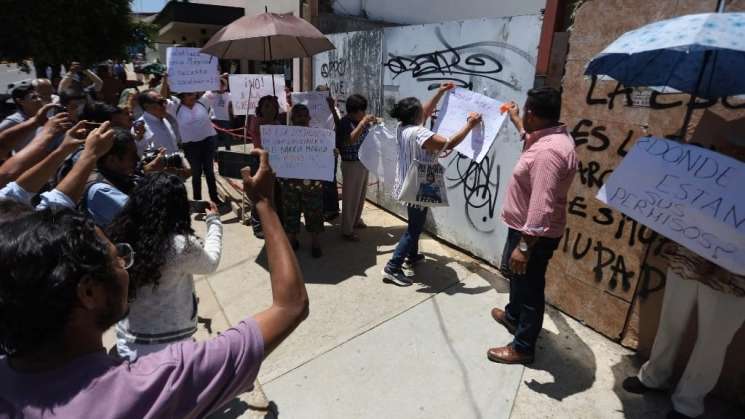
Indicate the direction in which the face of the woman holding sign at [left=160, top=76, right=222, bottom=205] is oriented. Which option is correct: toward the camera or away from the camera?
toward the camera

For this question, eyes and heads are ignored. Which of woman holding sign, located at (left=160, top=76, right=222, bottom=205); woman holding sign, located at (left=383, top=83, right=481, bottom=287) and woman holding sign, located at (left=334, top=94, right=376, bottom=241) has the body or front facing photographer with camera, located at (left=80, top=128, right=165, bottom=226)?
woman holding sign, located at (left=160, top=76, right=222, bottom=205)

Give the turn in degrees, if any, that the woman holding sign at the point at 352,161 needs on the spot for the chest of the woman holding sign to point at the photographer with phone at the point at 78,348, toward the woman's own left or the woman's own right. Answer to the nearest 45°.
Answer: approximately 90° to the woman's own right

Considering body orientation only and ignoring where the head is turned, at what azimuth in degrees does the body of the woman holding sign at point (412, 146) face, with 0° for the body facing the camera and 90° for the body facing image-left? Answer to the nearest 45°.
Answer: approximately 225°

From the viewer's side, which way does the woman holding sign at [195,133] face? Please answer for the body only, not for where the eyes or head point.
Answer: toward the camera

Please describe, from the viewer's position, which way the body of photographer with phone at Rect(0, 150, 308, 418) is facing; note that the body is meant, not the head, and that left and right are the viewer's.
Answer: facing away from the viewer and to the right of the viewer

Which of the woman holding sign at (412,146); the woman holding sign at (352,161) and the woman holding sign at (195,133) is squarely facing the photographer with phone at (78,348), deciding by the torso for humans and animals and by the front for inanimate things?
the woman holding sign at (195,133)

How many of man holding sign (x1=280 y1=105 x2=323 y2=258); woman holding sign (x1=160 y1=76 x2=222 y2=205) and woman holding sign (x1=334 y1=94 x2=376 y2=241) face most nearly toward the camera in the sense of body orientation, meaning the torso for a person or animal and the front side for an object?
2

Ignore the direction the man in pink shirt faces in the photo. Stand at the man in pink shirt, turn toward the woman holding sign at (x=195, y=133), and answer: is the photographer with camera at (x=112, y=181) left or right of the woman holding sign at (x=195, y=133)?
left

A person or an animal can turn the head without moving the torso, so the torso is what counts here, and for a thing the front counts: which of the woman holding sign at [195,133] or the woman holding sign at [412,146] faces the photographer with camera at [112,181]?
the woman holding sign at [195,133]

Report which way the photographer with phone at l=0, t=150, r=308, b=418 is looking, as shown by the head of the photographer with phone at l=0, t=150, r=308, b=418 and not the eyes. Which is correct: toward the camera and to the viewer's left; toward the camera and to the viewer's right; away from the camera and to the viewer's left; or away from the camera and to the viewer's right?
away from the camera and to the viewer's right

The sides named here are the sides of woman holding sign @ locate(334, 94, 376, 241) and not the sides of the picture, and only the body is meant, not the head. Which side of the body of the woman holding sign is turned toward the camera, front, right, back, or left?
right

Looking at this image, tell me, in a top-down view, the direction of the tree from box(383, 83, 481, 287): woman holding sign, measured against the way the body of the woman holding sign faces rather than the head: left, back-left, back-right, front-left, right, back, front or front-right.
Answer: left

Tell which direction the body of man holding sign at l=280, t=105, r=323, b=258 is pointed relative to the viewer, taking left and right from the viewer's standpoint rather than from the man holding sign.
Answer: facing the viewer

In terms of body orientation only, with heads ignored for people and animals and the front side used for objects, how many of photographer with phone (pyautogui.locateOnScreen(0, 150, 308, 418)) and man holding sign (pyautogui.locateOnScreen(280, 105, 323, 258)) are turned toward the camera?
1

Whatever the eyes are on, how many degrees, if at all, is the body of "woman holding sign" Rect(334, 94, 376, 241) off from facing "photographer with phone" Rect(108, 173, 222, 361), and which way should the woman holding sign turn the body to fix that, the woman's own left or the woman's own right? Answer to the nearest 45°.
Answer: approximately 90° to the woman's own right

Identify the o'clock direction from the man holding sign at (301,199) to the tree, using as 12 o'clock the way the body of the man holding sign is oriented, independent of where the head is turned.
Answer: The tree is roughly at 5 o'clock from the man holding sign.
